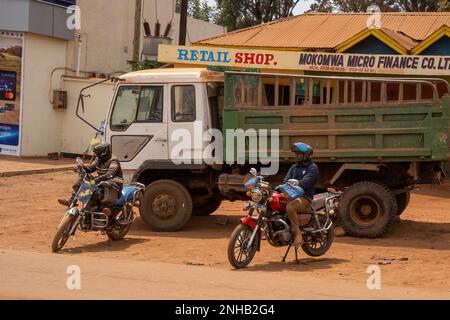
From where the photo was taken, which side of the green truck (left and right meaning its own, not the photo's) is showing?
left

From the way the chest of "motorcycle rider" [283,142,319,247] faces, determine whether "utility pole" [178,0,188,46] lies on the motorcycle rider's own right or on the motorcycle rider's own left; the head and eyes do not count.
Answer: on the motorcycle rider's own right

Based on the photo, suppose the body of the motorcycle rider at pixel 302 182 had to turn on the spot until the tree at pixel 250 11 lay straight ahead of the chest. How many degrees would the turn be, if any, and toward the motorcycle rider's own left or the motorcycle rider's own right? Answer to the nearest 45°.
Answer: approximately 135° to the motorcycle rider's own right

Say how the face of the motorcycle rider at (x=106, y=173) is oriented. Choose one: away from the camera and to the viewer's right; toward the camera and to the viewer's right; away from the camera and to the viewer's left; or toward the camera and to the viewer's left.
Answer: toward the camera and to the viewer's left

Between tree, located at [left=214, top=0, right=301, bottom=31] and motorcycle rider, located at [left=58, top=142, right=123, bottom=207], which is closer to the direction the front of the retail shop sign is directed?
the motorcycle rider

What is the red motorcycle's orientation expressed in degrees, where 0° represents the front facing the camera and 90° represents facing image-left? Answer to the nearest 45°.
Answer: approximately 45°

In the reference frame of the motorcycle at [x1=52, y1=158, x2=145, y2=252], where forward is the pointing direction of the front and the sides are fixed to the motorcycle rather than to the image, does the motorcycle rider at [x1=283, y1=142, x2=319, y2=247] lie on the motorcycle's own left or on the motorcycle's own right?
on the motorcycle's own left

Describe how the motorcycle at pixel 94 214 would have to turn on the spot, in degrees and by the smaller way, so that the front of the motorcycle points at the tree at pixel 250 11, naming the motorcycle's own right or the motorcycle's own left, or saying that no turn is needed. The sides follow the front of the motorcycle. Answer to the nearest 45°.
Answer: approximately 135° to the motorcycle's own right

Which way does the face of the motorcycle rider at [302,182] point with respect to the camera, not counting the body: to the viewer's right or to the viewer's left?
to the viewer's left

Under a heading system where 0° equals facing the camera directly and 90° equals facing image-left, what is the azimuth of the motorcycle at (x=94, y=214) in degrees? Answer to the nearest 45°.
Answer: approximately 45°

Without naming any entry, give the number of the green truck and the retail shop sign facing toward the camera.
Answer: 1
